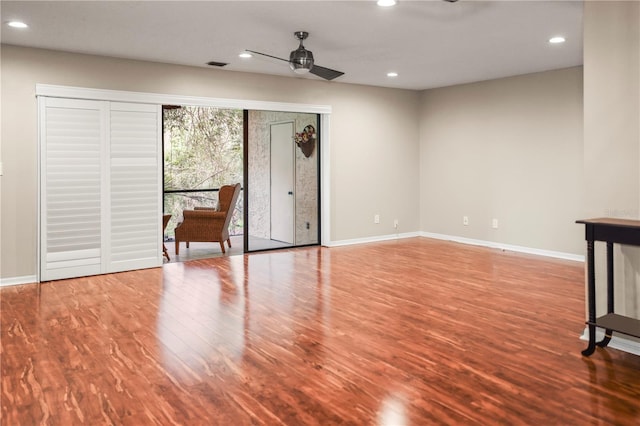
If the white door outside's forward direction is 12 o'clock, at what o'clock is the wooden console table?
The wooden console table is roughly at 10 o'clock from the white door outside.

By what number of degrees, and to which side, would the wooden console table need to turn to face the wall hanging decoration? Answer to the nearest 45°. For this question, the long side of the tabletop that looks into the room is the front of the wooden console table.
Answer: approximately 90° to its right

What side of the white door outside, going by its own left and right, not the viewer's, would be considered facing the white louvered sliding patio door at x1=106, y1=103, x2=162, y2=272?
front

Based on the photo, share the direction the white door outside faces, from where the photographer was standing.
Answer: facing the viewer and to the left of the viewer

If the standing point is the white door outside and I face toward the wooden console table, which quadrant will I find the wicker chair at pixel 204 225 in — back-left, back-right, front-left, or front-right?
front-right

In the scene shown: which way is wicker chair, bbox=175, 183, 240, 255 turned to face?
to the viewer's left

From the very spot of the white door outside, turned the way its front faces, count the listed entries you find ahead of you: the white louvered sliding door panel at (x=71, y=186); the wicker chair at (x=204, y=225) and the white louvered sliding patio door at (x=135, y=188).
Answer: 3

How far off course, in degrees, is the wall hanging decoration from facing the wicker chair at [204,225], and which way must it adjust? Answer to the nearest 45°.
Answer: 0° — it already faces it

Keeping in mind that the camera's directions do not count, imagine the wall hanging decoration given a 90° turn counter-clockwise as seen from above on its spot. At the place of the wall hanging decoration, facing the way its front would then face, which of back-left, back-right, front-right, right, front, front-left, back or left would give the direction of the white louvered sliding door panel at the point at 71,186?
right

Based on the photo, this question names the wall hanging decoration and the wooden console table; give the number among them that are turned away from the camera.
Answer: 0

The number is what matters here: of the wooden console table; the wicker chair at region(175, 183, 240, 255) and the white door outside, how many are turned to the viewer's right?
0

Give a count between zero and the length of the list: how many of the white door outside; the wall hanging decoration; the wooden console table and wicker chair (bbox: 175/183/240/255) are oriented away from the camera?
0

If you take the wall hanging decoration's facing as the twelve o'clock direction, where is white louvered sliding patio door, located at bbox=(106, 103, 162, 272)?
The white louvered sliding patio door is roughly at 12 o'clock from the wall hanging decoration.

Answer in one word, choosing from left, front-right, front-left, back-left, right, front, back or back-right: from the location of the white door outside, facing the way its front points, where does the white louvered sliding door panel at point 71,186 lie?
front

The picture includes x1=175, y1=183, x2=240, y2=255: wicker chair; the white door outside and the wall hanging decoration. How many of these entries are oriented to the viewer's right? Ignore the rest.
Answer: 0
